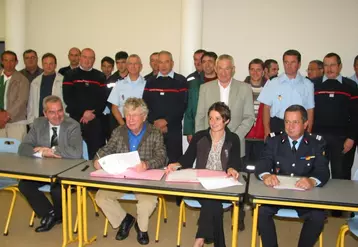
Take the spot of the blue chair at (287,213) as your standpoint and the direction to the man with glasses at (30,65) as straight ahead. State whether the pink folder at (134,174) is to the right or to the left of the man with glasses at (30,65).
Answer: left

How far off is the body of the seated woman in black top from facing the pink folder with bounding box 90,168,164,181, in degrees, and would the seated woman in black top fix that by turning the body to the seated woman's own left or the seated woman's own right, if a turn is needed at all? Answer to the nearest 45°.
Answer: approximately 45° to the seated woman's own right

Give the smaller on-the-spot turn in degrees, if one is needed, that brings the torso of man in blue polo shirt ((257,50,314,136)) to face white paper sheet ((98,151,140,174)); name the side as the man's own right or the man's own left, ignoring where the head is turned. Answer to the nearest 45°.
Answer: approximately 45° to the man's own right

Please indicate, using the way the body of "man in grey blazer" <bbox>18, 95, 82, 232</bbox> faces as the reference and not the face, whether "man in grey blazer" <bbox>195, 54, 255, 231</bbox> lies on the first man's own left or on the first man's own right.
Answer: on the first man's own left

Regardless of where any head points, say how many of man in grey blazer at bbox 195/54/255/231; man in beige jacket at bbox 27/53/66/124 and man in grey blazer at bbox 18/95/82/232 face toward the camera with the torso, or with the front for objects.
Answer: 3

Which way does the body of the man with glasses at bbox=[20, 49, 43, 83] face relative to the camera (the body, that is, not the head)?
toward the camera

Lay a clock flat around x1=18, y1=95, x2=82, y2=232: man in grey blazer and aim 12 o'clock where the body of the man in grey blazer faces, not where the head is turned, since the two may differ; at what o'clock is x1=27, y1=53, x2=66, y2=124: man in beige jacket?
The man in beige jacket is roughly at 6 o'clock from the man in grey blazer.

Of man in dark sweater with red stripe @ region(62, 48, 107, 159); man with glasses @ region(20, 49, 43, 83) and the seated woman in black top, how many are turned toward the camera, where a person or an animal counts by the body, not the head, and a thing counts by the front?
3

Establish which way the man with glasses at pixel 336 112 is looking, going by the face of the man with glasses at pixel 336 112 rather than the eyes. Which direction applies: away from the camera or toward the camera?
toward the camera

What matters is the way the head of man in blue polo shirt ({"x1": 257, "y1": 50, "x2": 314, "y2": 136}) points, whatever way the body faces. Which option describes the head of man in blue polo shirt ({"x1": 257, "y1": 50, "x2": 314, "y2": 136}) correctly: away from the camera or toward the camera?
toward the camera

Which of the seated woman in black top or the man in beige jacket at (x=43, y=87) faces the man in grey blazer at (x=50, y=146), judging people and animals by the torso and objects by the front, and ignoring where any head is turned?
the man in beige jacket

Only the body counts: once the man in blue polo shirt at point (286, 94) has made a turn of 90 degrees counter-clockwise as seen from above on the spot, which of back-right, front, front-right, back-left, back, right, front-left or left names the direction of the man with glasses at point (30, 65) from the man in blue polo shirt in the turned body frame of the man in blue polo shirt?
back

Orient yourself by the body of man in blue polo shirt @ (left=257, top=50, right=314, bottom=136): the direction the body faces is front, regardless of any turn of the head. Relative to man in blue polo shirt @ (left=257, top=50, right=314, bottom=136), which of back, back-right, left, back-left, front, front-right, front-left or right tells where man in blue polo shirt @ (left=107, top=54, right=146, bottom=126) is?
right

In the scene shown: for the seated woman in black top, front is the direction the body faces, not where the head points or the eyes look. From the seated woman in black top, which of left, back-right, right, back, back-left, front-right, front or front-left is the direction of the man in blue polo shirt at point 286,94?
back-left

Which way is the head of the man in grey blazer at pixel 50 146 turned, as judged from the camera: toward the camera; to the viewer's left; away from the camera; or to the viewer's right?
toward the camera

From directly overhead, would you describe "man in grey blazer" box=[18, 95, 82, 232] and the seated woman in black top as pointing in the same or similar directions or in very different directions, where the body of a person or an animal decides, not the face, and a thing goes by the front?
same or similar directions

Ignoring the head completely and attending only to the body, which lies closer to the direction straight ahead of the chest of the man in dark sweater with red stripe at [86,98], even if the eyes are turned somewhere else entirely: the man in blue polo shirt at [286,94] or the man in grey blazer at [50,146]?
the man in grey blazer

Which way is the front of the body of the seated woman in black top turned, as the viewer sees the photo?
toward the camera

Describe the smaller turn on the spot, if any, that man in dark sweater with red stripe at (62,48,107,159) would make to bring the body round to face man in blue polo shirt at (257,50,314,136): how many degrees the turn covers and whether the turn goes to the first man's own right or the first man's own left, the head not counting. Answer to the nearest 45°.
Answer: approximately 45° to the first man's own left
